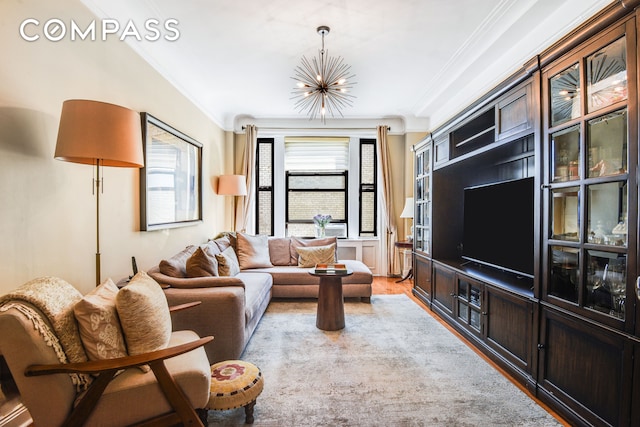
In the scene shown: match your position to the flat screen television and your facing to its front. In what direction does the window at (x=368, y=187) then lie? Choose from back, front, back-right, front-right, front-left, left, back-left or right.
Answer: right

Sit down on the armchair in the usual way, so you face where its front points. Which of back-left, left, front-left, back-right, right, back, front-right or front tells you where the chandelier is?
front-left

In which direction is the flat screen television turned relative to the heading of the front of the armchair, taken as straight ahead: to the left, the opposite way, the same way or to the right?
the opposite way

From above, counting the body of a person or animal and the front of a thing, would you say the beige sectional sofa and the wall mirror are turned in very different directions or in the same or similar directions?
same or similar directions

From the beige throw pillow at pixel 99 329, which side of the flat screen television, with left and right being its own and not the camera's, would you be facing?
front

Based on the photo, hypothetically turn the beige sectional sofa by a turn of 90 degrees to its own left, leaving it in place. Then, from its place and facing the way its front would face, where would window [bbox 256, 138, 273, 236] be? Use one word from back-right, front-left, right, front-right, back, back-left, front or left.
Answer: front-left

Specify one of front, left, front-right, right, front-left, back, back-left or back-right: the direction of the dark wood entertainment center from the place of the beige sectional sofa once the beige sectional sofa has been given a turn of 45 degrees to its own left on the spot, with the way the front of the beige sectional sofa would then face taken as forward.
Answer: front-right

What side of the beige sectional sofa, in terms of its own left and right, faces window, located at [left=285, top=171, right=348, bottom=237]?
left

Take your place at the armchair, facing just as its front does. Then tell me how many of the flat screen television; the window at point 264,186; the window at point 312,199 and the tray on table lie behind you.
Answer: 0

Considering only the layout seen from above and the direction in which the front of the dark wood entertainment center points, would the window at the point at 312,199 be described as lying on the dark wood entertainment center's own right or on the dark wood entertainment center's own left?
on the dark wood entertainment center's own right

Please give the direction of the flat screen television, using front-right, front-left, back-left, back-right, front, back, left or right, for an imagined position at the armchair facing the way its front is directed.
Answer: front

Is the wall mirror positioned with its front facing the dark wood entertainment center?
yes

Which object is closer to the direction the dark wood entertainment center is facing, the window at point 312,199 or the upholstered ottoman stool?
the upholstered ottoman stool

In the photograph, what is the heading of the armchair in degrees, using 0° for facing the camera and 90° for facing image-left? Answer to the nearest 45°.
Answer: approximately 270°

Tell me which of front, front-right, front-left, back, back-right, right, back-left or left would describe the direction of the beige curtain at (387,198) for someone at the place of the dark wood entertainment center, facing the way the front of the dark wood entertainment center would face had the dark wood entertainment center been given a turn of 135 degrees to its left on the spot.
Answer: back-left

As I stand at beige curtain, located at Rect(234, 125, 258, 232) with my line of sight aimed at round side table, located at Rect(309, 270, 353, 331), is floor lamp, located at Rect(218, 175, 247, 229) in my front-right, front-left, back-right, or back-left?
front-right

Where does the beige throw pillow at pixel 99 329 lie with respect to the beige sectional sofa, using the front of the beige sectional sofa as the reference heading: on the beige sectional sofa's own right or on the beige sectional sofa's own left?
on the beige sectional sofa's own right

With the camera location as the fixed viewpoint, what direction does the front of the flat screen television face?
facing the viewer and to the left of the viewer

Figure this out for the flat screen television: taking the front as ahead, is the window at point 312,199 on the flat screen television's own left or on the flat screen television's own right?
on the flat screen television's own right

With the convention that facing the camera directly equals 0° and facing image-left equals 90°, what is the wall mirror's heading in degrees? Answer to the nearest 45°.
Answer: approximately 315°

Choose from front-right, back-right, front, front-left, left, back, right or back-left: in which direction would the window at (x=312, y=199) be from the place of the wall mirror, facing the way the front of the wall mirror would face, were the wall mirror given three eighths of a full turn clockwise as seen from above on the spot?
back-right

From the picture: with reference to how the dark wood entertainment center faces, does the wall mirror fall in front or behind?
in front

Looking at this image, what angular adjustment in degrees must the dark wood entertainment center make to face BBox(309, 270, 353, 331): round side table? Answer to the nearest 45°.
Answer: approximately 45° to its right

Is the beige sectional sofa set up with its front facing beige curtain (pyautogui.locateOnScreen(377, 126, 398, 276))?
no
